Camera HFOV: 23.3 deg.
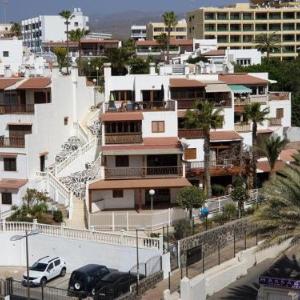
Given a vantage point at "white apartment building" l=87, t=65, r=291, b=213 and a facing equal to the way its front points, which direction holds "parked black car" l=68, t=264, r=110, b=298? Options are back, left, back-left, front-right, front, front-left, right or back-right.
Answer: front

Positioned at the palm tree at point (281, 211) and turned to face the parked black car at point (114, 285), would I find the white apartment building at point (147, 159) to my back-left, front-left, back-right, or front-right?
front-right

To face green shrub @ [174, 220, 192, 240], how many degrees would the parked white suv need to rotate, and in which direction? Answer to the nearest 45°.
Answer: approximately 135° to its left

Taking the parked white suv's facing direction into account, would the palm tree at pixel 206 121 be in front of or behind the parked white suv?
behind

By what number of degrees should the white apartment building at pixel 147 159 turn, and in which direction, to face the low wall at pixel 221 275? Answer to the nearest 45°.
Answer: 0° — it already faces it

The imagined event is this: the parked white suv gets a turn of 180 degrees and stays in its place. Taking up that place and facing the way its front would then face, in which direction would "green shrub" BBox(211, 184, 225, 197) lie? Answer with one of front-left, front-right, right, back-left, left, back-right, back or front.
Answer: front

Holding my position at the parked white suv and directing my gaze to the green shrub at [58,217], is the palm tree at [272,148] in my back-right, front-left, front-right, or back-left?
front-right

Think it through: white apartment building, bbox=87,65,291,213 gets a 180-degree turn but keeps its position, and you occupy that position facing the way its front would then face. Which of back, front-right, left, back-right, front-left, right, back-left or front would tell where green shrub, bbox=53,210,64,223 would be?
back-left

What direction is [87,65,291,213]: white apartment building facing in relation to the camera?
toward the camera

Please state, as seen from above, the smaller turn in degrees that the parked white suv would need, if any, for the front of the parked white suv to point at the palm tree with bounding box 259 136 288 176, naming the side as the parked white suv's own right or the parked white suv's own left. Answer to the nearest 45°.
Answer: approximately 180°

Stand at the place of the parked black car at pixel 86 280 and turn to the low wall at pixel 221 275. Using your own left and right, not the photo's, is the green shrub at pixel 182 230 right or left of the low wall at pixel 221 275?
left

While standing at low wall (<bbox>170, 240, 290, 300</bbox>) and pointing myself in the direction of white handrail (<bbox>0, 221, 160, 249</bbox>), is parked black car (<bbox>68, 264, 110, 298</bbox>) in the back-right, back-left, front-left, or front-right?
front-left

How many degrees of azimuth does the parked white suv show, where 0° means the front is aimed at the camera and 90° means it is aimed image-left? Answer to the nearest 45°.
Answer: approximately 45°

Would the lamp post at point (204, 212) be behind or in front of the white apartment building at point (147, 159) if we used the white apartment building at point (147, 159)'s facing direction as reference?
in front

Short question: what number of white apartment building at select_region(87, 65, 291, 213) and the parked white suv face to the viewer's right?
0

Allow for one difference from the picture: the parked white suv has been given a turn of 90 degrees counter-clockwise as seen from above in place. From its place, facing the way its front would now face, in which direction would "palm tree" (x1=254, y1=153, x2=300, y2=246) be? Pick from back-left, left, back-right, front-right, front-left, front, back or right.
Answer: front
